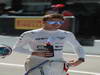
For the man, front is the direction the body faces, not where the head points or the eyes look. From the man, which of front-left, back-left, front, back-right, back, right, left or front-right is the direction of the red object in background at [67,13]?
back

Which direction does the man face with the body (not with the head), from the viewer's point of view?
toward the camera
